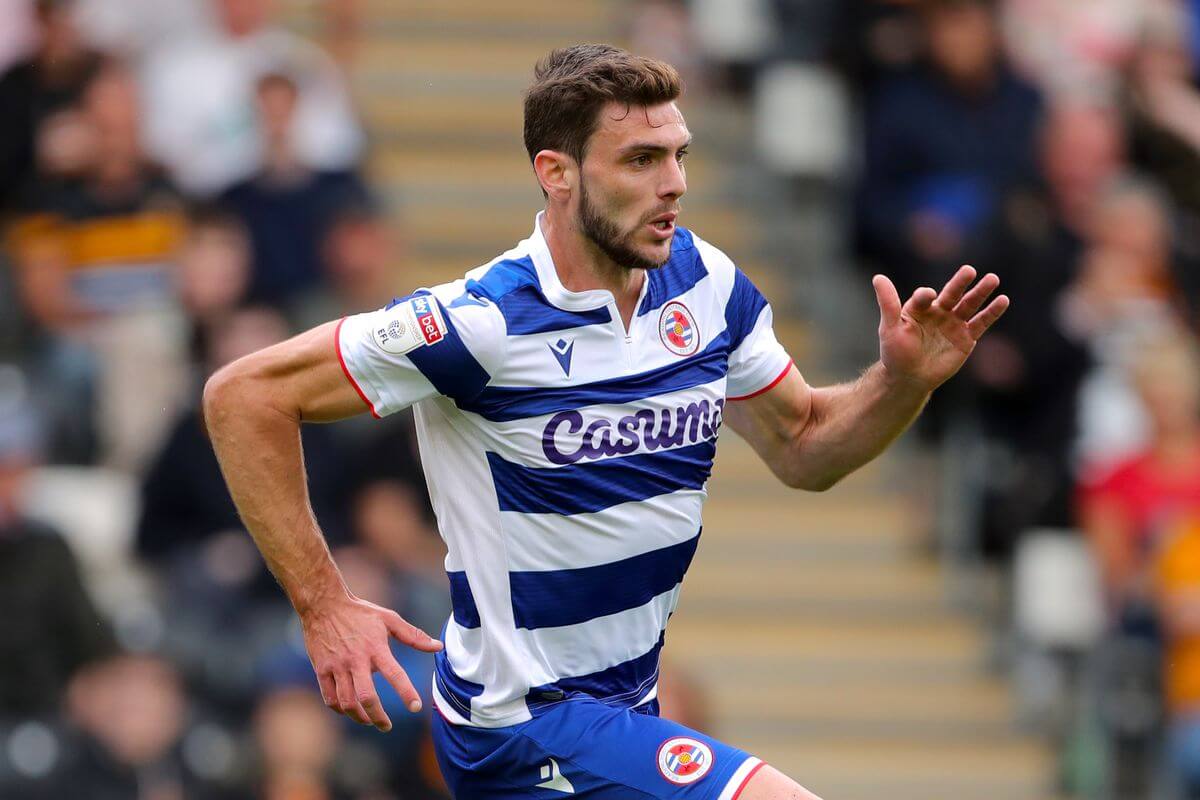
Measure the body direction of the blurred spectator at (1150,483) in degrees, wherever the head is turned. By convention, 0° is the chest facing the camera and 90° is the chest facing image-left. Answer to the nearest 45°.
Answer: approximately 0°

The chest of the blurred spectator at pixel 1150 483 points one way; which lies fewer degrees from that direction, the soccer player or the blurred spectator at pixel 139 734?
the soccer player

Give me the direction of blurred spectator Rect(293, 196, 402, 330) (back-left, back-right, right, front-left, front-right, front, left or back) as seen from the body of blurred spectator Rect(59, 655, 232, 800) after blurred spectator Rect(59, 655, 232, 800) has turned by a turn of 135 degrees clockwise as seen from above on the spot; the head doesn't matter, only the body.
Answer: right

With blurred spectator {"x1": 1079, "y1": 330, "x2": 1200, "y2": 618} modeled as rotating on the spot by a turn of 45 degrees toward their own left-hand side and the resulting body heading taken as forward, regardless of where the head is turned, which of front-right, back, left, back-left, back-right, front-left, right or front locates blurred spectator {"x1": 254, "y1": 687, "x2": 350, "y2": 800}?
right
